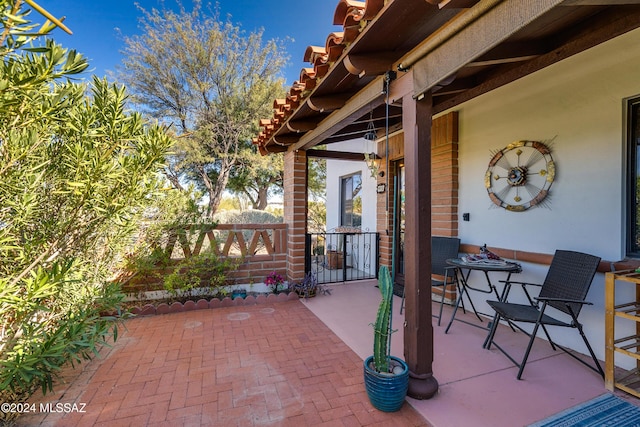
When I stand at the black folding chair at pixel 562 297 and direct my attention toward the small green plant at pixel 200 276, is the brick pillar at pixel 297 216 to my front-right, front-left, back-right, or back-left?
front-right

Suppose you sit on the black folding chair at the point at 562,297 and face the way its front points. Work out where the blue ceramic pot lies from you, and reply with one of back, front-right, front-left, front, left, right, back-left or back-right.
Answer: front

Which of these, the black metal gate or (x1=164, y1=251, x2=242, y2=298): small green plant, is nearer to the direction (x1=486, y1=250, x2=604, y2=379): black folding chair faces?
the small green plant

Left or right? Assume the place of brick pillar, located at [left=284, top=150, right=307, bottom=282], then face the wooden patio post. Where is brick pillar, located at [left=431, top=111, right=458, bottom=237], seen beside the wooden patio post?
left

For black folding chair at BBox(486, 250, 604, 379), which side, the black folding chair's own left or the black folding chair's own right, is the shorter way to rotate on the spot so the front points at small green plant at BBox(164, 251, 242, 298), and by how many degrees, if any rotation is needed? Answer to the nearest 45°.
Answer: approximately 45° to the black folding chair's own right

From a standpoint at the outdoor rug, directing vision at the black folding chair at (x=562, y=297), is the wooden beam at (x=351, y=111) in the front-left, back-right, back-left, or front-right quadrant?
front-left

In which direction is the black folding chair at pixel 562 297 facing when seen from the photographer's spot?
facing the viewer and to the left of the viewer

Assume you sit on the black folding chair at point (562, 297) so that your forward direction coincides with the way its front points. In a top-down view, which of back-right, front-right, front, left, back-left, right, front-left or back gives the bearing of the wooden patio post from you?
front
